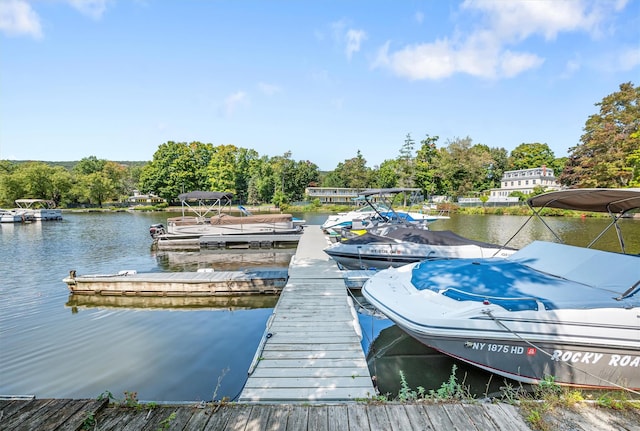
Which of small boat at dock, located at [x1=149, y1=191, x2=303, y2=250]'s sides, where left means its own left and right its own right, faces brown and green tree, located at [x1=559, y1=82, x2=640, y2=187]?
front

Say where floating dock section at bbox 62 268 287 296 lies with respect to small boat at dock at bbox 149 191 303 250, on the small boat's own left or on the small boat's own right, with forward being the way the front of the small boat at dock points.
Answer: on the small boat's own right

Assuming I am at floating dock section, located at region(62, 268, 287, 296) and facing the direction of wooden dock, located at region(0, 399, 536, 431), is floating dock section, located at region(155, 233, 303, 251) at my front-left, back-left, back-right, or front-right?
back-left

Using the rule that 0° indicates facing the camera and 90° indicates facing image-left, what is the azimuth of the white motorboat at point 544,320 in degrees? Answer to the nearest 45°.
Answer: approximately 90°

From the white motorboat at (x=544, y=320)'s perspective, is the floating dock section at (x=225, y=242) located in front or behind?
in front

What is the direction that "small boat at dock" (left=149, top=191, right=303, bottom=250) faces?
to the viewer's right

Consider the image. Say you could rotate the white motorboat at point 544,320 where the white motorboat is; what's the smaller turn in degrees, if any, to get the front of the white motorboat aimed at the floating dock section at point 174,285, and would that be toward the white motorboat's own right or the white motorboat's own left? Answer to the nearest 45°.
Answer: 0° — it already faces it

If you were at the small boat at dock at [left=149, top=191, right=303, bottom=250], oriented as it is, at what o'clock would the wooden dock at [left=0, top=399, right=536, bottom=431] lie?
The wooden dock is roughly at 3 o'clock from the small boat at dock.

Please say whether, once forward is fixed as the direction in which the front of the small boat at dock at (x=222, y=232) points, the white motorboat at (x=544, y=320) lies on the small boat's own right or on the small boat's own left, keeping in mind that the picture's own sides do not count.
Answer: on the small boat's own right

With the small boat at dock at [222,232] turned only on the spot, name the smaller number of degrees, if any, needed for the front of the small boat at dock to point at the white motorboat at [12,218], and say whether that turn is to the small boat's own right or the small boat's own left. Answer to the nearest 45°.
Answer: approximately 135° to the small boat's own left

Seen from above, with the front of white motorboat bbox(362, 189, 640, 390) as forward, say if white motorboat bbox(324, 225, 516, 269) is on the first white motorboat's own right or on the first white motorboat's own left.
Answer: on the first white motorboat's own right

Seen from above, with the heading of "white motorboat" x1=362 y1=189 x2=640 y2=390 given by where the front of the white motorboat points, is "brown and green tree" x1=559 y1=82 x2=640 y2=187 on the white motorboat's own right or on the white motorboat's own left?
on the white motorboat's own right

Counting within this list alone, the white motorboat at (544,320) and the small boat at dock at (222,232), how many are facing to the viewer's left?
1
